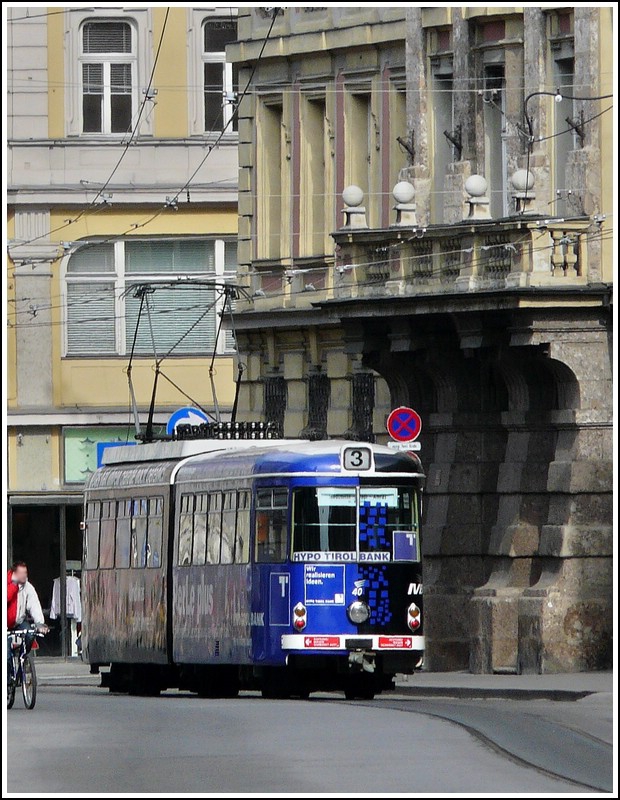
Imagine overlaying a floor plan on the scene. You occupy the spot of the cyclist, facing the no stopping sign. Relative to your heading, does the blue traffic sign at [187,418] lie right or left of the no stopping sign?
left

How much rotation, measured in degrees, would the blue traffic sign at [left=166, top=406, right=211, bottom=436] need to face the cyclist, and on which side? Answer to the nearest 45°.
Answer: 0° — it already faces them

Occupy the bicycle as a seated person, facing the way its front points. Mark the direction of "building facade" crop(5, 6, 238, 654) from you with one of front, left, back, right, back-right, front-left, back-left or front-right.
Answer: back-left

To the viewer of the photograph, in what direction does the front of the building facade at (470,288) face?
facing the viewer and to the left of the viewer

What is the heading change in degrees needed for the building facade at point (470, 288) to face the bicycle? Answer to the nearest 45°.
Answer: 0° — it already faces it

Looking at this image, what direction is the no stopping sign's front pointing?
toward the camera

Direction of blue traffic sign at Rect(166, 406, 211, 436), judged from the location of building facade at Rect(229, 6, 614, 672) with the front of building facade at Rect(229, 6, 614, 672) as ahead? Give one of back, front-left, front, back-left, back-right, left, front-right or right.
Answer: right

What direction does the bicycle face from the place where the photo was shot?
facing the viewer and to the right of the viewer

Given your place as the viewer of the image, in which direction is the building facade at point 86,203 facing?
facing the viewer

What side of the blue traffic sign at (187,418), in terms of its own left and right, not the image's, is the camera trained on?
front

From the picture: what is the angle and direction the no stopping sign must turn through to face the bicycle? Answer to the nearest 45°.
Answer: approximately 45° to its right

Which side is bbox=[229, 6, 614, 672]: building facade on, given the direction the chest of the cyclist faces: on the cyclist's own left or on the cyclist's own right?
on the cyclist's own left

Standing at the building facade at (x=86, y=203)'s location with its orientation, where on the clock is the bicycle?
The bicycle is roughly at 12 o'clock from the building facade.
